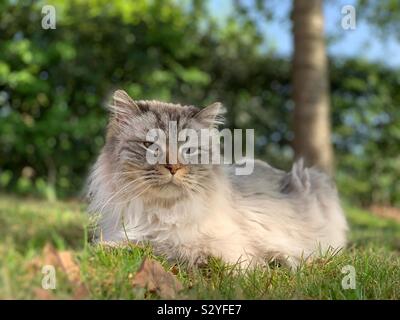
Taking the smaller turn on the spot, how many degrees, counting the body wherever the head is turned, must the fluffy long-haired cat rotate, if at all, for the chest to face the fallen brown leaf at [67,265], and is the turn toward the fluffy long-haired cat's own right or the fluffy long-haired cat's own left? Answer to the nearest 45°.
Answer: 0° — it already faces it

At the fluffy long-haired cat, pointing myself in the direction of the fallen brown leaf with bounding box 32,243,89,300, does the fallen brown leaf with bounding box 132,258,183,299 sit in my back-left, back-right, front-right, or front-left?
front-left

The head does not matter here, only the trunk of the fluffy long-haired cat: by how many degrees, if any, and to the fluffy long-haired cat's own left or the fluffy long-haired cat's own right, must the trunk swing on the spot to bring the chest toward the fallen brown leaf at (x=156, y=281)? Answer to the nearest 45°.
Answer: approximately 45° to the fluffy long-haired cat's own left

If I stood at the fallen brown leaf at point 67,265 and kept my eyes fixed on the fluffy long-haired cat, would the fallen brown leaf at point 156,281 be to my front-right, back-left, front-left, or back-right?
front-right

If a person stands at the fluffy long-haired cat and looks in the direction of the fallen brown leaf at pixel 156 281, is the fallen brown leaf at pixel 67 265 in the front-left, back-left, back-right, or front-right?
front-right

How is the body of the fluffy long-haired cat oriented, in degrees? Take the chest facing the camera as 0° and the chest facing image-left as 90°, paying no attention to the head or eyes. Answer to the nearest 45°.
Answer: approximately 45°
